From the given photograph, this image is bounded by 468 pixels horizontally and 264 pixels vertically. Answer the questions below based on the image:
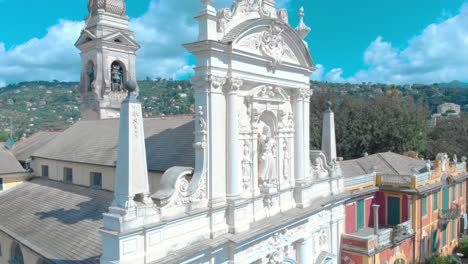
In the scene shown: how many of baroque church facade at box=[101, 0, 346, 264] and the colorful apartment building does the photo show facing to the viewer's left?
0

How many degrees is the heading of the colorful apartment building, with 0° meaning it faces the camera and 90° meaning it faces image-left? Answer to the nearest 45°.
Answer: approximately 315°

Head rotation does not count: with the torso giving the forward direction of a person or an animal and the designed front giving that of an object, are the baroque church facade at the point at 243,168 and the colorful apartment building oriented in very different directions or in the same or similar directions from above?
same or similar directions

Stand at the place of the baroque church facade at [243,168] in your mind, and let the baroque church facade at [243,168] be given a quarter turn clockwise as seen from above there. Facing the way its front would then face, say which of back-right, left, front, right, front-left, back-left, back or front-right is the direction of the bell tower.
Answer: right

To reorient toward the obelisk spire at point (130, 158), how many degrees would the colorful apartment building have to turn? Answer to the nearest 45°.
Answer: approximately 45° to its right

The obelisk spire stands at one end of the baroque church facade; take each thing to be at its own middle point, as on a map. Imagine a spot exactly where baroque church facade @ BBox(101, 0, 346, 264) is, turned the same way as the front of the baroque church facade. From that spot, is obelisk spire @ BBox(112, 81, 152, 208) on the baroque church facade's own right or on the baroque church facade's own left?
on the baroque church facade's own right

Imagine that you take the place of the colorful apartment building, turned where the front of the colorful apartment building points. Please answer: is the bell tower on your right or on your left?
on your right

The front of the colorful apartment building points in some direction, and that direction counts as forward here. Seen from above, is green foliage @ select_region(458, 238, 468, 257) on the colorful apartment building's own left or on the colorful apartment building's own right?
on the colorful apartment building's own left

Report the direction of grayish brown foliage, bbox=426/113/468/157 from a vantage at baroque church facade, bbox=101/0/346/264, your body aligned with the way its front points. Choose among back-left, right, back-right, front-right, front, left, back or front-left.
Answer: left

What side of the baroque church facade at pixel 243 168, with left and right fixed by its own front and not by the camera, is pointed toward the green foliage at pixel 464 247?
left

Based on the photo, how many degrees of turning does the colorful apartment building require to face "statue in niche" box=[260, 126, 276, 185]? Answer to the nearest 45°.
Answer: approximately 90° to its right

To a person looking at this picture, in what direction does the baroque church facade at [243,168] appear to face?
facing the viewer and to the right of the viewer
